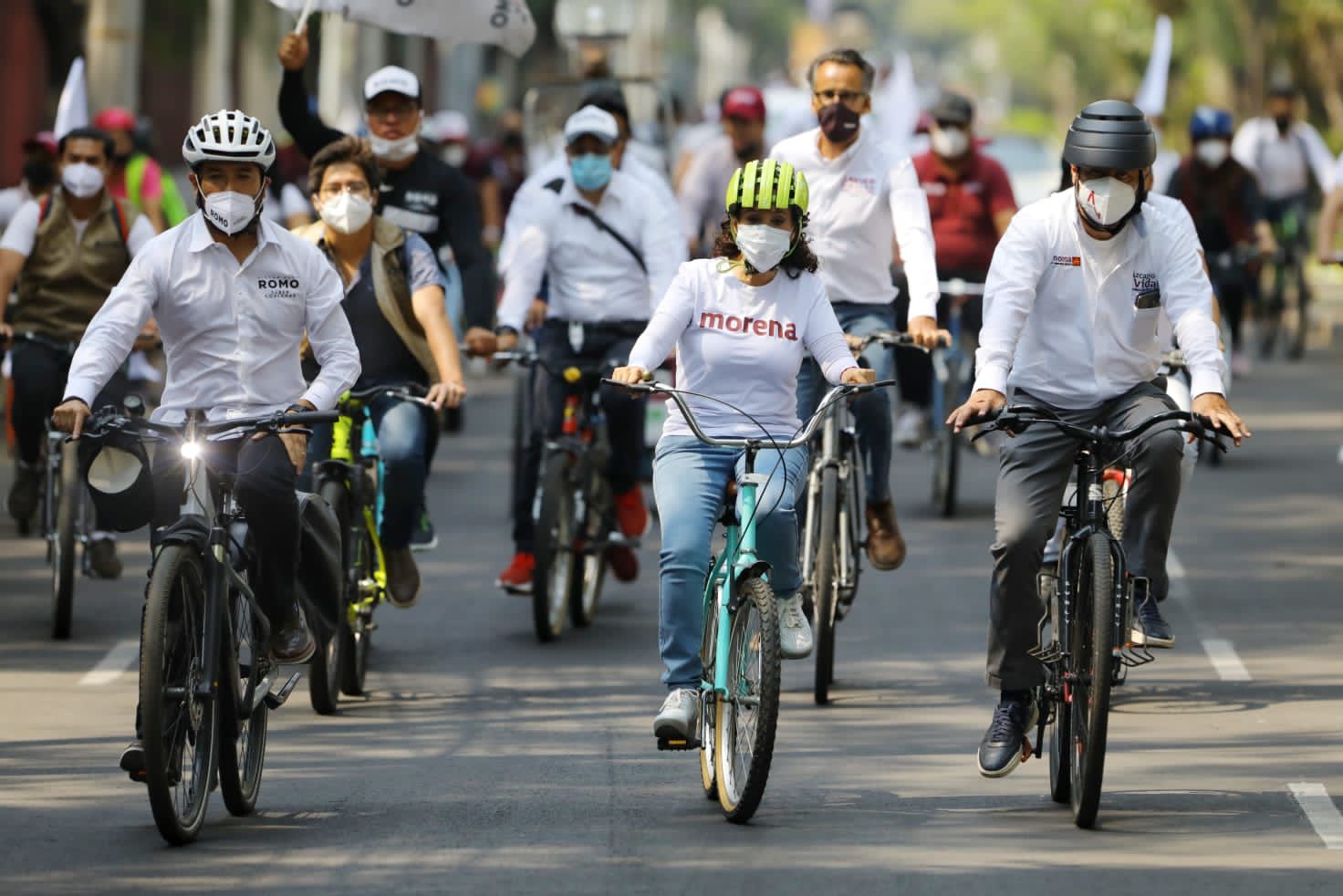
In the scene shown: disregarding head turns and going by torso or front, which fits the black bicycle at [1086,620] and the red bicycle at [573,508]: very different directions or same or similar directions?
same or similar directions

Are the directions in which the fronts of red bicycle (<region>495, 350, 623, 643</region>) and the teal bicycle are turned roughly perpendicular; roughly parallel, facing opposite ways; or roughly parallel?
roughly parallel

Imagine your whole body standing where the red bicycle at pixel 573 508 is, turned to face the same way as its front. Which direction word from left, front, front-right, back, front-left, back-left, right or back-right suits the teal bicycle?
front

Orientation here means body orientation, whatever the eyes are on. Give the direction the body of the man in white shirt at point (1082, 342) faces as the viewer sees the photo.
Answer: toward the camera

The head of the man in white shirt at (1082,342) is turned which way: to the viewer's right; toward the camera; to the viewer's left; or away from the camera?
toward the camera

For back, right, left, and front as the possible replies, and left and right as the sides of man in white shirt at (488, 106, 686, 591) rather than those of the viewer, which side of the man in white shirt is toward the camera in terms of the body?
front

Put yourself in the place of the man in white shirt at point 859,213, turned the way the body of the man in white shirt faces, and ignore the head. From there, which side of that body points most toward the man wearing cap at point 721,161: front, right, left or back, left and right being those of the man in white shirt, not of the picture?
back

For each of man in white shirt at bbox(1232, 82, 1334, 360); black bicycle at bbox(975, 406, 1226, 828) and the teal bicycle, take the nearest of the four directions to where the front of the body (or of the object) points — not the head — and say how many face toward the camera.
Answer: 3

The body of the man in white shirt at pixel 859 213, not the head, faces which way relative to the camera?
toward the camera

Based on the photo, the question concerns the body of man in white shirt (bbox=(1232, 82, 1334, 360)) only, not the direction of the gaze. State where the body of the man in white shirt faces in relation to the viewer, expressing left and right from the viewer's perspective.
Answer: facing the viewer

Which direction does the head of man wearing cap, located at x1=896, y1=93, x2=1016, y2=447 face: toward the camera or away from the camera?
toward the camera

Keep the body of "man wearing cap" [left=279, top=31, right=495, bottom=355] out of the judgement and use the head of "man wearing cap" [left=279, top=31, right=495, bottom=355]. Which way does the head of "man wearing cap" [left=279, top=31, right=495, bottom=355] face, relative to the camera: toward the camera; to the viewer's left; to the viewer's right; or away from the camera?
toward the camera

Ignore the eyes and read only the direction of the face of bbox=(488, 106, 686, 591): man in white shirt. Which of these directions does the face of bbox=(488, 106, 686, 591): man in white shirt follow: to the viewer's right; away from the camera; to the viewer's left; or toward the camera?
toward the camera

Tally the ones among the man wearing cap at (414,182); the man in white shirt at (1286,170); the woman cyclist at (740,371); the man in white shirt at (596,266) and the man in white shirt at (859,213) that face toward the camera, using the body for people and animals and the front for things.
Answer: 5

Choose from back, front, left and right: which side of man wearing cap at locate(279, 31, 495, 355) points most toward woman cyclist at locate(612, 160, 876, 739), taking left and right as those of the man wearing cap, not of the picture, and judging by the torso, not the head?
front

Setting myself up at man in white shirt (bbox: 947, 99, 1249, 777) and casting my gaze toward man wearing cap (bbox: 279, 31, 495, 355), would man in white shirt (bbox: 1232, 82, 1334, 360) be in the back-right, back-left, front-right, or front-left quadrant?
front-right

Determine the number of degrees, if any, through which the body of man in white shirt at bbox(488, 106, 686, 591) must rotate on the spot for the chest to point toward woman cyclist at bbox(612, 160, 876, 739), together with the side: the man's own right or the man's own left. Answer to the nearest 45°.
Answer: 0° — they already face them

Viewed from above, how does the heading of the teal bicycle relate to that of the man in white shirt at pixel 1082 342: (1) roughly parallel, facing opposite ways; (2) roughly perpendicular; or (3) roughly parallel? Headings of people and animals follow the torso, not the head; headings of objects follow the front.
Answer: roughly parallel

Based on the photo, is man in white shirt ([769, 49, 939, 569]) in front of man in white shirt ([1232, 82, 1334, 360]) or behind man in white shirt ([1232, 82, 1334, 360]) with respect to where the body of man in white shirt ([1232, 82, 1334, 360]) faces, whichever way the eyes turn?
in front

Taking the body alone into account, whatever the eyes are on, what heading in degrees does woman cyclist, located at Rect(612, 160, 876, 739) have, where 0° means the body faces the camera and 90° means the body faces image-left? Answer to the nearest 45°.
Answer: approximately 0°
